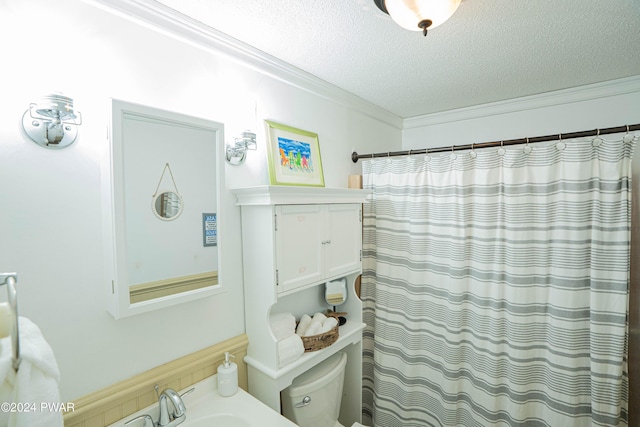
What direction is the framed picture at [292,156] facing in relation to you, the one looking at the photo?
facing the viewer and to the right of the viewer

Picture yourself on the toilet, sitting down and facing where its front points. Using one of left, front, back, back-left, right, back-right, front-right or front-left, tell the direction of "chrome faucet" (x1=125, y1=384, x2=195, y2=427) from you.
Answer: right

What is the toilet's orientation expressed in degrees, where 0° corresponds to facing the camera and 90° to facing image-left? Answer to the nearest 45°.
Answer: approximately 315°
